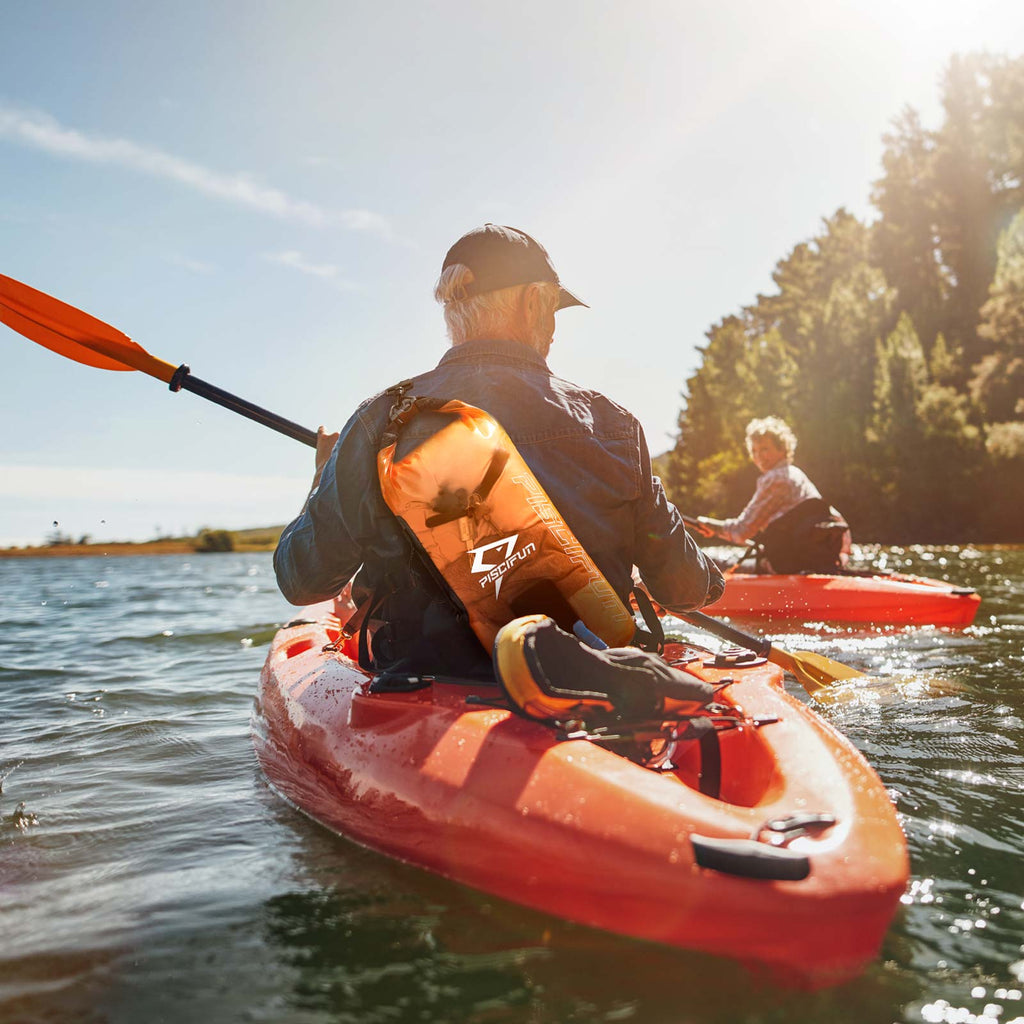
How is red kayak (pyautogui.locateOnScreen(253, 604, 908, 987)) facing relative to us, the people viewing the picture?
facing away from the viewer and to the left of the viewer

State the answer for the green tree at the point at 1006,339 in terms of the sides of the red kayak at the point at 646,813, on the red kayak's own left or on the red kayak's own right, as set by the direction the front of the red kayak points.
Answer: on the red kayak's own right

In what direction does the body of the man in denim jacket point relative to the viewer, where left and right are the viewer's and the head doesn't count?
facing away from the viewer

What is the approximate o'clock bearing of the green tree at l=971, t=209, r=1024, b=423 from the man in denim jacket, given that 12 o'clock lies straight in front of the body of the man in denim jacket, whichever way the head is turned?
The green tree is roughly at 1 o'clock from the man in denim jacket.

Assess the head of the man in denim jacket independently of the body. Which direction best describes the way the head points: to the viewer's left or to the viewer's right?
to the viewer's right
